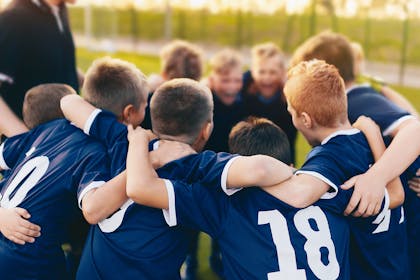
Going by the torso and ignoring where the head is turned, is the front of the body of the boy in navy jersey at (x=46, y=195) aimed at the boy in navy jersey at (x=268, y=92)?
yes

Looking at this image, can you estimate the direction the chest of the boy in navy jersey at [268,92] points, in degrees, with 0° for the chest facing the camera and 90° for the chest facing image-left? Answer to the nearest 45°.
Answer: approximately 0°

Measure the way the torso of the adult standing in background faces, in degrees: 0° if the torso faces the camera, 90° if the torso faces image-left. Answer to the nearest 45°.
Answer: approximately 315°

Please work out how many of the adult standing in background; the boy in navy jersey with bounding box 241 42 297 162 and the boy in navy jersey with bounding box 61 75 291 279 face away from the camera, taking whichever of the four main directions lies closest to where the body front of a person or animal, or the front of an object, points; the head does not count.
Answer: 1

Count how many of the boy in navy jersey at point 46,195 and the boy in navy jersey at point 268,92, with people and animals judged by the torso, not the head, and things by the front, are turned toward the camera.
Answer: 1

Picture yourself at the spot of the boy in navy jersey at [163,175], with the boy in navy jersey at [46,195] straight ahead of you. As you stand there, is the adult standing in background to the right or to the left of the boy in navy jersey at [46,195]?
right

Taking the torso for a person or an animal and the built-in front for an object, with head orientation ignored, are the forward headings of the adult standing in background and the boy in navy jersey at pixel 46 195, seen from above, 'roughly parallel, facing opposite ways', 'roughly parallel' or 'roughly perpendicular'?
roughly perpendicular

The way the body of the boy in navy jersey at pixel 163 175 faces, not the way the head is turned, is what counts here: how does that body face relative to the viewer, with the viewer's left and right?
facing away from the viewer

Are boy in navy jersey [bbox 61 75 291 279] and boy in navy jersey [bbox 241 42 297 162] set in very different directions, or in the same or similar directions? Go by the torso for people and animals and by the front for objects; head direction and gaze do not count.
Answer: very different directions

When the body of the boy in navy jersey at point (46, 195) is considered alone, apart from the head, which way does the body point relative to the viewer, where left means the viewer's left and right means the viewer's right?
facing away from the viewer and to the right of the viewer

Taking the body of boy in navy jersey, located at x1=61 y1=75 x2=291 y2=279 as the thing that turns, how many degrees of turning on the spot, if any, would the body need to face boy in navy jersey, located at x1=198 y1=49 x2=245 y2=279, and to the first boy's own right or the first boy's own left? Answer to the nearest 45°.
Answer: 0° — they already face them

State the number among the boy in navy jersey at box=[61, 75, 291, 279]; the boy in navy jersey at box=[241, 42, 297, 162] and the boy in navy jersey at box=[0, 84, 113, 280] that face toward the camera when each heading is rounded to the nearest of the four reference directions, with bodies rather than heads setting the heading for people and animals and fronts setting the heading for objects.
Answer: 1

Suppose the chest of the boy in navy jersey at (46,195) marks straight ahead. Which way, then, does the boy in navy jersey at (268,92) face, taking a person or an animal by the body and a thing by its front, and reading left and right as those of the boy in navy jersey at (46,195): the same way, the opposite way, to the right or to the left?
the opposite way
